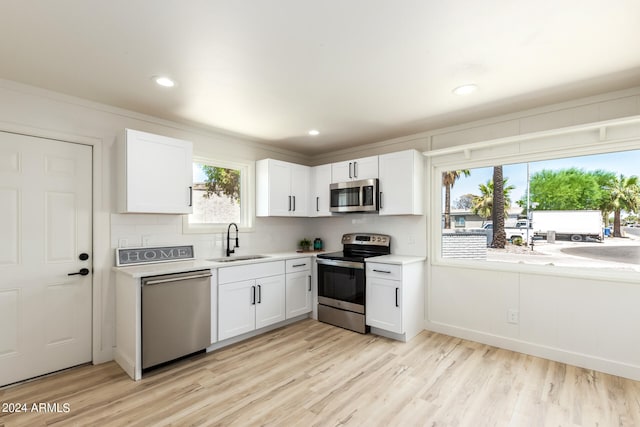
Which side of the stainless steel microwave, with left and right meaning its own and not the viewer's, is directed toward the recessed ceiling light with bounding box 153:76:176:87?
front

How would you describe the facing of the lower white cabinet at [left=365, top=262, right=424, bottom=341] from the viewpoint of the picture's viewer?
facing the viewer and to the left of the viewer

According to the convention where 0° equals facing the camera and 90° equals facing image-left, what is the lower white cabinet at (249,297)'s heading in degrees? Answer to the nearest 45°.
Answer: approximately 315°

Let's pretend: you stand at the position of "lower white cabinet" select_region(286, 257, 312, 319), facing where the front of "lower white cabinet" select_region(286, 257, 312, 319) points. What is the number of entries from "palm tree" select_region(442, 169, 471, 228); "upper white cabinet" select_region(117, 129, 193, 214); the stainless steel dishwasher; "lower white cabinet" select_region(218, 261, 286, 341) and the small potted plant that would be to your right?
3

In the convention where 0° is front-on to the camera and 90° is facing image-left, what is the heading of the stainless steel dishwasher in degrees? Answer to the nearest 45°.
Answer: approximately 315°

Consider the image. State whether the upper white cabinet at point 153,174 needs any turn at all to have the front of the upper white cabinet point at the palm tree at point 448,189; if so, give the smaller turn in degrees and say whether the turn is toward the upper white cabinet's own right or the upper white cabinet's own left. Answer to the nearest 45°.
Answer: approximately 45° to the upper white cabinet's own left

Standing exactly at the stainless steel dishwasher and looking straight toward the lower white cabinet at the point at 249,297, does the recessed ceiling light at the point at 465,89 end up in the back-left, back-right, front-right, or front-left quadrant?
front-right
